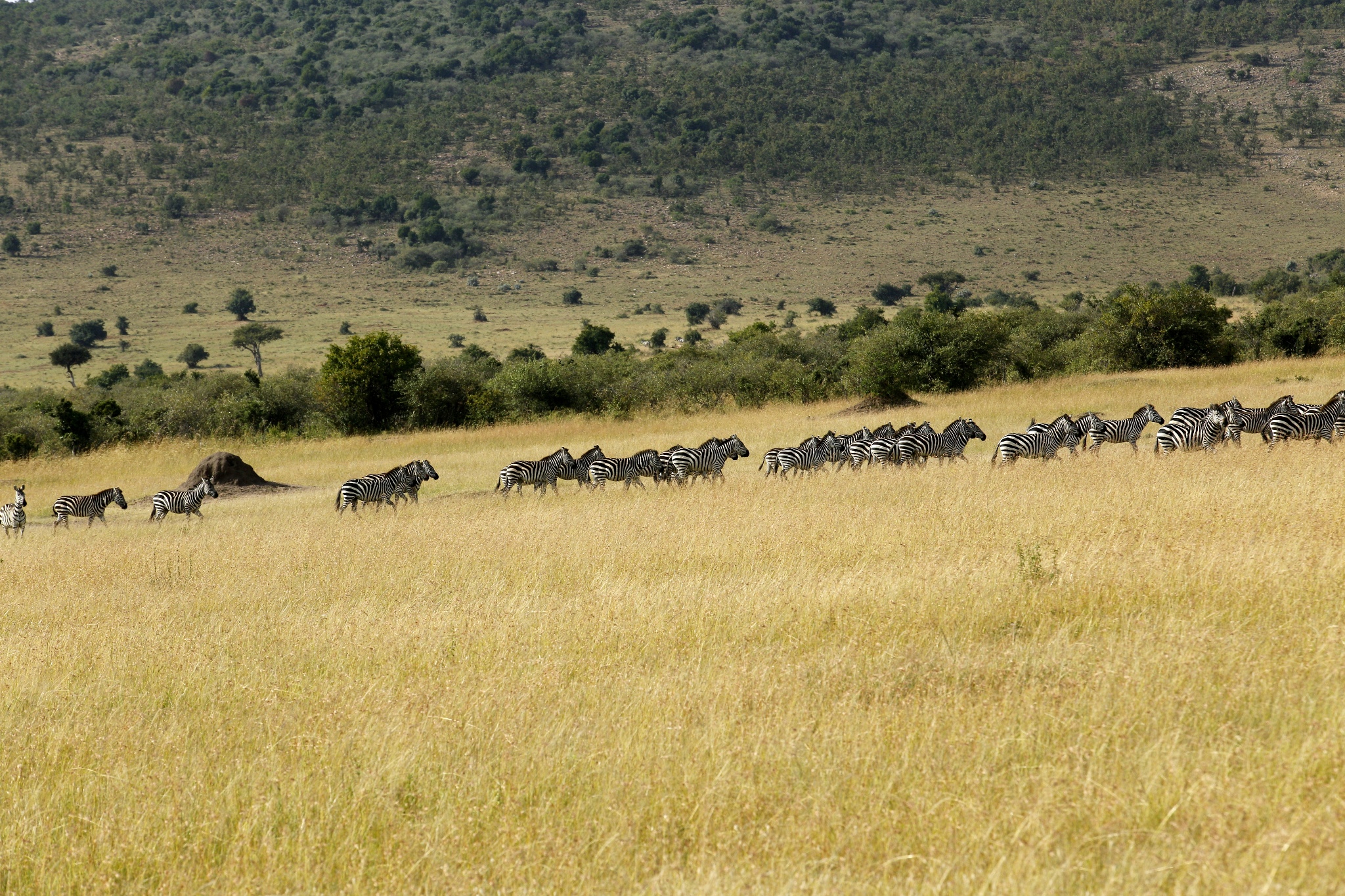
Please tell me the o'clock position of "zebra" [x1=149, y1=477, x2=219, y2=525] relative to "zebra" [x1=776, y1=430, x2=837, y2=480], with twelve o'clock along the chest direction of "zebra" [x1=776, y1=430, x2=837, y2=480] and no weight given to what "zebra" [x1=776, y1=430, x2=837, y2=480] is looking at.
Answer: "zebra" [x1=149, y1=477, x2=219, y2=525] is roughly at 6 o'clock from "zebra" [x1=776, y1=430, x2=837, y2=480].

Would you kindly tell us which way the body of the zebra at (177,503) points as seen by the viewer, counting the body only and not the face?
to the viewer's right

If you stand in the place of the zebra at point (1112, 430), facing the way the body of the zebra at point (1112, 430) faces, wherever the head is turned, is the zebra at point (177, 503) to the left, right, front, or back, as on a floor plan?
back

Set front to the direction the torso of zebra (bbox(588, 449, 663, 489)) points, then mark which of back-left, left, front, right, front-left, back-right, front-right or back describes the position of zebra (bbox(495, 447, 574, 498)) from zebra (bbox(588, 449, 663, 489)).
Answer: back

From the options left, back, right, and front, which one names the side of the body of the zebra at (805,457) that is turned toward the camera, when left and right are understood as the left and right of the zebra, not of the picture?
right

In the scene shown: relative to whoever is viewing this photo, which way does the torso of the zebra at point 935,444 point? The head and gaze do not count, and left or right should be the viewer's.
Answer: facing to the right of the viewer

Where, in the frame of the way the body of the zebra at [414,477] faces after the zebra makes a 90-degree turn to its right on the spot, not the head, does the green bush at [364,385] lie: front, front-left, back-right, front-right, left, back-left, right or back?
back

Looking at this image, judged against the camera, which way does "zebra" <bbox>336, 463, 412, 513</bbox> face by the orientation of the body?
to the viewer's right

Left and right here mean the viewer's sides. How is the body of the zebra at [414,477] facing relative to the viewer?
facing to the right of the viewer

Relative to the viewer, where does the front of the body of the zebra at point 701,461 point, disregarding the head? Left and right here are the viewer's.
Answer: facing to the right of the viewer

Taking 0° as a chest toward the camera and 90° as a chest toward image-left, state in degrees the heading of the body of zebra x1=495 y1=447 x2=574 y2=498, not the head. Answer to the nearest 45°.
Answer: approximately 270°

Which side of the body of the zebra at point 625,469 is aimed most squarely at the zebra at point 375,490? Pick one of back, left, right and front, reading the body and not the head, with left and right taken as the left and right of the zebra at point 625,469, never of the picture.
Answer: back

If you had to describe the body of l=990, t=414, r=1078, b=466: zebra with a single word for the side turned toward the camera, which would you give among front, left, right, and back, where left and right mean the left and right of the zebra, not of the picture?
right

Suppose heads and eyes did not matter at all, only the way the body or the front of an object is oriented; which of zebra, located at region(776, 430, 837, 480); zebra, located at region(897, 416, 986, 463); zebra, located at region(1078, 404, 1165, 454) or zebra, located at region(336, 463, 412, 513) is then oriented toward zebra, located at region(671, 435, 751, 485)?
zebra, located at region(336, 463, 412, 513)

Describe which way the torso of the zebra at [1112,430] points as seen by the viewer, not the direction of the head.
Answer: to the viewer's right
